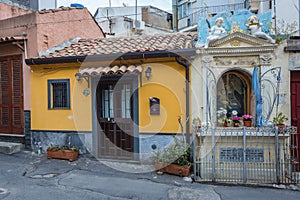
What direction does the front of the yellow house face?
toward the camera

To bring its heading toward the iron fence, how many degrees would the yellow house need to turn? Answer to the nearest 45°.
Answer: approximately 45° to its left

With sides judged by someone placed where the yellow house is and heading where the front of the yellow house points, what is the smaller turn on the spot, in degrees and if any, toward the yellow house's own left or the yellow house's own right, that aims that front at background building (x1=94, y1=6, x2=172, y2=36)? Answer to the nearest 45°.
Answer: approximately 180°

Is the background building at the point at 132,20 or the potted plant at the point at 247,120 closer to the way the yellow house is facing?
the potted plant

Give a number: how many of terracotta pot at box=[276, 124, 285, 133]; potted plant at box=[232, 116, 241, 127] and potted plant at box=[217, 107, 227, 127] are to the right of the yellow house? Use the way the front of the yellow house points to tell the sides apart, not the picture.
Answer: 0

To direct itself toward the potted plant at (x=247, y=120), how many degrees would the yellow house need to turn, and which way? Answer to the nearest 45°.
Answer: approximately 45° to its left

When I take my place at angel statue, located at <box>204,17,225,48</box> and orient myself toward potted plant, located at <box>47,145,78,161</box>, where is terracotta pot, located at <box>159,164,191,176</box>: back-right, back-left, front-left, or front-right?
front-left

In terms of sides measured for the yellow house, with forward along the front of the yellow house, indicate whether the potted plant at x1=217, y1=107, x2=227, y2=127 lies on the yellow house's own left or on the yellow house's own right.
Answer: on the yellow house's own left

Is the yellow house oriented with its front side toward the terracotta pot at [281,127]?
no

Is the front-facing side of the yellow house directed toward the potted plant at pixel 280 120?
no

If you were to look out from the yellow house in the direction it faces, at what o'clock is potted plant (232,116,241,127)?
The potted plant is roughly at 10 o'clock from the yellow house.

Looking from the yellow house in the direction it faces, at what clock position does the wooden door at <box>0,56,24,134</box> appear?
The wooden door is roughly at 4 o'clock from the yellow house.

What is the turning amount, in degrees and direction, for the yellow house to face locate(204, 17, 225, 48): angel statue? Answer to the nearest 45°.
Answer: approximately 45° to its left

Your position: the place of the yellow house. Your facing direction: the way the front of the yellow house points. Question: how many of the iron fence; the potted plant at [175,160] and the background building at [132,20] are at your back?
1

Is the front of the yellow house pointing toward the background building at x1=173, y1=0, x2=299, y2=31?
no
